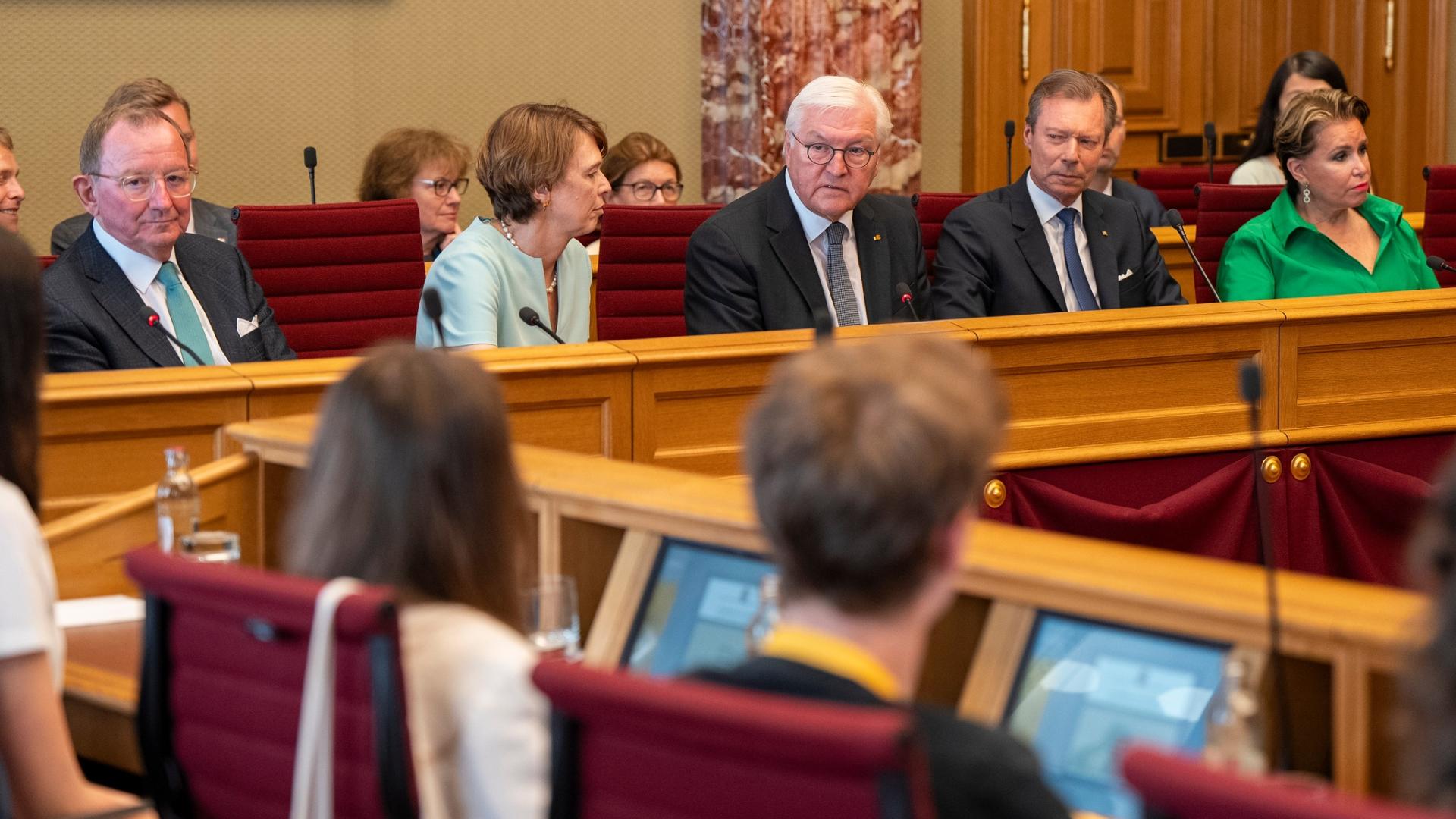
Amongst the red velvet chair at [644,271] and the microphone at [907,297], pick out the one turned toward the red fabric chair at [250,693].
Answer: the red velvet chair at [644,271]

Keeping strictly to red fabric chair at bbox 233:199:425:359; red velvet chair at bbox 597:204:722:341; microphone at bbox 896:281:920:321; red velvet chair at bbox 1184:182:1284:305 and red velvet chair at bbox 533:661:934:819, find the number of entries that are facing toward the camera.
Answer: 3

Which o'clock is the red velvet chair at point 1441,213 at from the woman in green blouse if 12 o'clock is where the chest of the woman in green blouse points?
The red velvet chair is roughly at 8 o'clock from the woman in green blouse.

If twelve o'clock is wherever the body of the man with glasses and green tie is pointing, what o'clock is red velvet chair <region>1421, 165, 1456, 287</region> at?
The red velvet chair is roughly at 10 o'clock from the man with glasses and green tie.

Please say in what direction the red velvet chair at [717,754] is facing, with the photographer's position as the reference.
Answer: facing away from the viewer and to the right of the viewer

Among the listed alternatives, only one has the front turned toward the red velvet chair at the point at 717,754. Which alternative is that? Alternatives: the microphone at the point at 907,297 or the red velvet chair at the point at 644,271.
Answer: the red velvet chair at the point at 644,271

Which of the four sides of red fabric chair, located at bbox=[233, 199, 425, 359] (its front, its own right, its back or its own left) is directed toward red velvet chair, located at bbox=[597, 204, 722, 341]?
left

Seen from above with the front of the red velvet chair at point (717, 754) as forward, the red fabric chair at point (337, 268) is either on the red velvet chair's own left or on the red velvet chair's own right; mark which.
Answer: on the red velvet chair's own left

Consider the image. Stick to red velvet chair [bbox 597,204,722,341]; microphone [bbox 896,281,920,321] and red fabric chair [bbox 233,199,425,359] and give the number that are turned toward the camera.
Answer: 2

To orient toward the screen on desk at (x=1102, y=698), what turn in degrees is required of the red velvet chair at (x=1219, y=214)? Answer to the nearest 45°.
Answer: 0° — it already faces it
